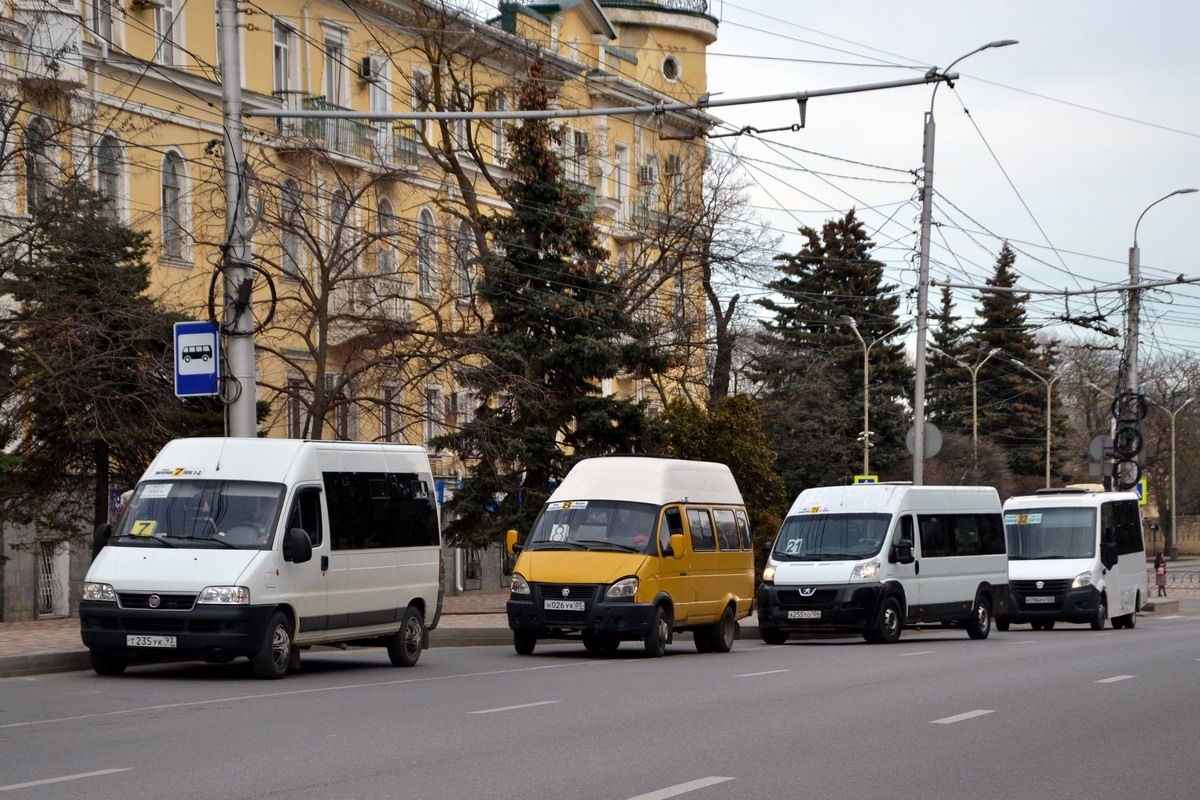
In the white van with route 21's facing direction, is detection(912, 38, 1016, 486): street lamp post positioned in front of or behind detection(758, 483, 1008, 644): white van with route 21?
behind

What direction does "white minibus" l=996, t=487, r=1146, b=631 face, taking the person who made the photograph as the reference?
facing the viewer and to the left of the viewer

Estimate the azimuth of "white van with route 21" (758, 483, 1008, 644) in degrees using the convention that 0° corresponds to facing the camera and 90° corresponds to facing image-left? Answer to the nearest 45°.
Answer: approximately 45°

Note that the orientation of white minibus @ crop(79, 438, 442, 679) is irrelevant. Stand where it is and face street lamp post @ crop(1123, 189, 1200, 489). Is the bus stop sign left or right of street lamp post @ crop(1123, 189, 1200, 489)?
left

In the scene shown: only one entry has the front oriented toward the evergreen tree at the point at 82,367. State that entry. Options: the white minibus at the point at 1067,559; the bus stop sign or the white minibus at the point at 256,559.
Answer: the white minibus at the point at 1067,559

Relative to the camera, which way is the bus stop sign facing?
toward the camera

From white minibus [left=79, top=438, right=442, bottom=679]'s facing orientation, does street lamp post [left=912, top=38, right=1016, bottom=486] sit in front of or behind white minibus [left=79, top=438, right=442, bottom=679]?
behind

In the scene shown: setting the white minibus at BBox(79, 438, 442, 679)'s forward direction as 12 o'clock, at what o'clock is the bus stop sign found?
The bus stop sign is roughly at 4 o'clock from the white minibus.

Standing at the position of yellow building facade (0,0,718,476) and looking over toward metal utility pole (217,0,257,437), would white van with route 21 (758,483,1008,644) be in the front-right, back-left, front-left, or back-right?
front-left

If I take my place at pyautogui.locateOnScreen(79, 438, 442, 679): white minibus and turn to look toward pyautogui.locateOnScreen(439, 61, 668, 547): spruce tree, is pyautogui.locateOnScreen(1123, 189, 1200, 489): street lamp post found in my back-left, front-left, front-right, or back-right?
front-right

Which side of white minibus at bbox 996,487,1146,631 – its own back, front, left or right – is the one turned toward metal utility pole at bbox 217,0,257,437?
front

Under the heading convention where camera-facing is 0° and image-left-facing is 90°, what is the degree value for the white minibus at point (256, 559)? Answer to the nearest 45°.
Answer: approximately 45°

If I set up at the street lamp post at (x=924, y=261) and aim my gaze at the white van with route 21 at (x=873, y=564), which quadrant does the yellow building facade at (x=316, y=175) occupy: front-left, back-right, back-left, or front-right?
front-right

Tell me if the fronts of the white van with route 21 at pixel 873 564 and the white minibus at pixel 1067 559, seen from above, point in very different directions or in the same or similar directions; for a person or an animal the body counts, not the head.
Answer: same or similar directions

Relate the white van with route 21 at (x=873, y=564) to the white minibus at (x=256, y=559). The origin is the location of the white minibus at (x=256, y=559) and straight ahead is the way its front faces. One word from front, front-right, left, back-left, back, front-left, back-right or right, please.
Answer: back

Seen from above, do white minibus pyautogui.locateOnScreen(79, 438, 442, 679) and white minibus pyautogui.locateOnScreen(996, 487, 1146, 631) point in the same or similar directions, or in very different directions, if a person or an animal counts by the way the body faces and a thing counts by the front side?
same or similar directions

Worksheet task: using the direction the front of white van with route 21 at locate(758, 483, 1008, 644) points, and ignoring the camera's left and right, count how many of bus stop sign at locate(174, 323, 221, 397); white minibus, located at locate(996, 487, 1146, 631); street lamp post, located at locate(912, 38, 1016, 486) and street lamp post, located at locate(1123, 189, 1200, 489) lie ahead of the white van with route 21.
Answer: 1

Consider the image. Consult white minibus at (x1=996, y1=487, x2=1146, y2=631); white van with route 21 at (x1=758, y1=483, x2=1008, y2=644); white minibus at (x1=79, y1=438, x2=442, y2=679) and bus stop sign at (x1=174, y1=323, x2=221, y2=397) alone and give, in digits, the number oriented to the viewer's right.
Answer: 0

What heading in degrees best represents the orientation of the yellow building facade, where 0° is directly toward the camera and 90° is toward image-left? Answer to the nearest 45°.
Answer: approximately 315°
